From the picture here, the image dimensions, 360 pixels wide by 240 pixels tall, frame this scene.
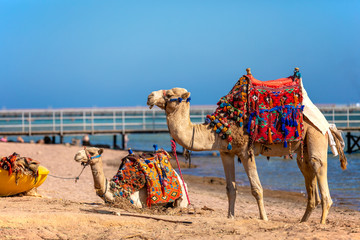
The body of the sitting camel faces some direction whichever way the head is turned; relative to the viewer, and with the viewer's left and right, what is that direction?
facing to the left of the viewer

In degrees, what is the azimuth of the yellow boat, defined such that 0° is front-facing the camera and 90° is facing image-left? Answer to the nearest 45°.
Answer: approximately 270°

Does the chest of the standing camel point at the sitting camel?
yes

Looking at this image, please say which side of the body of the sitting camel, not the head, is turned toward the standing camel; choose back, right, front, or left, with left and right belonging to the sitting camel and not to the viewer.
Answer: back

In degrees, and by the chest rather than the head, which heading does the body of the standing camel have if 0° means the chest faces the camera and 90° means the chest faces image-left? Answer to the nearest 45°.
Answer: approximately 90°
